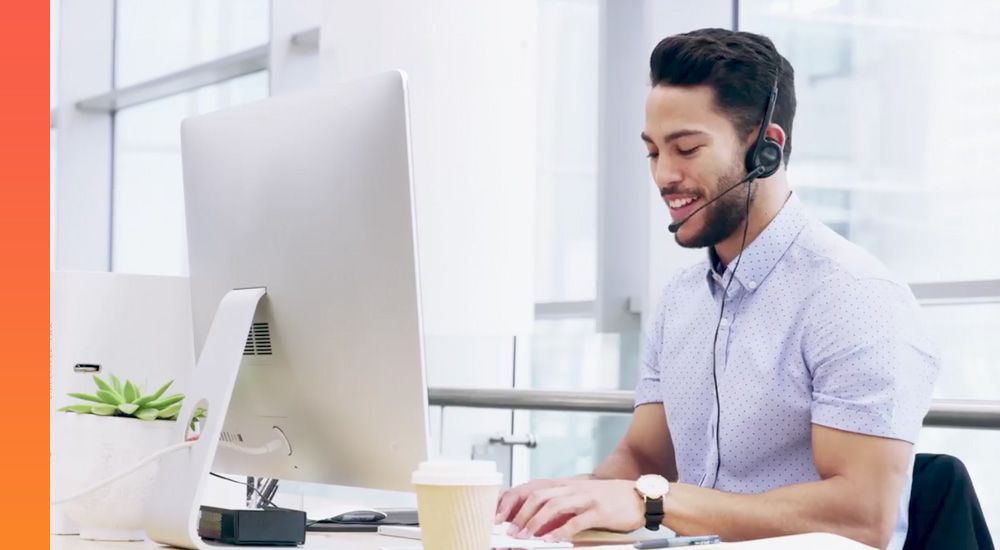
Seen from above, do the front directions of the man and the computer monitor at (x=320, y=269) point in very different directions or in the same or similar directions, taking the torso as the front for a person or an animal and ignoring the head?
very different directions

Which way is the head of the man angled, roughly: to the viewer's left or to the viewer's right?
to the viewer's left

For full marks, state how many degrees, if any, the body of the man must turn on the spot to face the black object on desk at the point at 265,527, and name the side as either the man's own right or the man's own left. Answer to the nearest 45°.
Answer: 0° — they already face it

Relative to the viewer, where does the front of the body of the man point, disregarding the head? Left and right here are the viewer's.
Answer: facing the viewer and to the left of the viewer

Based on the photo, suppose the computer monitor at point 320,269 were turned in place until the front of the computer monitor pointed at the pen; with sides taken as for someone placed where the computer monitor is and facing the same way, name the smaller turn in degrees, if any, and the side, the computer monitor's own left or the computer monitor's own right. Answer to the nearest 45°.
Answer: approximately 90° to the computer monitor's own right

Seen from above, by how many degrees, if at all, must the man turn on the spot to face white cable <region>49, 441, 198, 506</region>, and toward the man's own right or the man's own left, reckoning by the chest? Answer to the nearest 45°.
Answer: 0° — they already face it

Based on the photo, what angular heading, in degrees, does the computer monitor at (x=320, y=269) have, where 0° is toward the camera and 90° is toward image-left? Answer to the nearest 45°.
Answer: approximately 225°

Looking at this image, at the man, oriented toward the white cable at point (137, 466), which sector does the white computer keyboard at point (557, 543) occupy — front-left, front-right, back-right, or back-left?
front-left

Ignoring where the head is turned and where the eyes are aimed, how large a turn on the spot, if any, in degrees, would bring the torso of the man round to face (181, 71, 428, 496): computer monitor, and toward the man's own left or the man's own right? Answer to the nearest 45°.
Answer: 0° — they already face it
